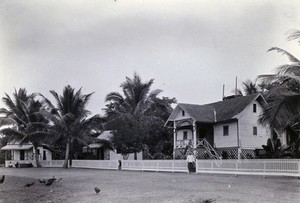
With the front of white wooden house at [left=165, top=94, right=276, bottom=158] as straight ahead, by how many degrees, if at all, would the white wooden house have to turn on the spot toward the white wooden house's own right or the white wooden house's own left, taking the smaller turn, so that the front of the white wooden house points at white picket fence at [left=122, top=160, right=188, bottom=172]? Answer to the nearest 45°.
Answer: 0° — it already faces it

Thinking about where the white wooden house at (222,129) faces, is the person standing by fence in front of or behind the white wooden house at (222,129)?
in front

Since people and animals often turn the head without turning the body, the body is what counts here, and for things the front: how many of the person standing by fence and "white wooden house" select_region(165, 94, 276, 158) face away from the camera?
0

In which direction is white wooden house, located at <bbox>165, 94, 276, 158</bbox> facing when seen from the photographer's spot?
facing the viewer and to the left of the viewer

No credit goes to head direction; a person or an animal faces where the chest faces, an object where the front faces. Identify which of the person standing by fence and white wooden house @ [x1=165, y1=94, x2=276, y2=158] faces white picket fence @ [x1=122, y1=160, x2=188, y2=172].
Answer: the white wooden house

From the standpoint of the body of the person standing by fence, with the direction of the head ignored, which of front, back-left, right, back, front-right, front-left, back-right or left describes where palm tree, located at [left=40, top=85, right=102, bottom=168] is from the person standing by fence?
back-right

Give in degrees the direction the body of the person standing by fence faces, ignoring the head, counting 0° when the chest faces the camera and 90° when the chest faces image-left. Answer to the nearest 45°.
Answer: approximately 0°
